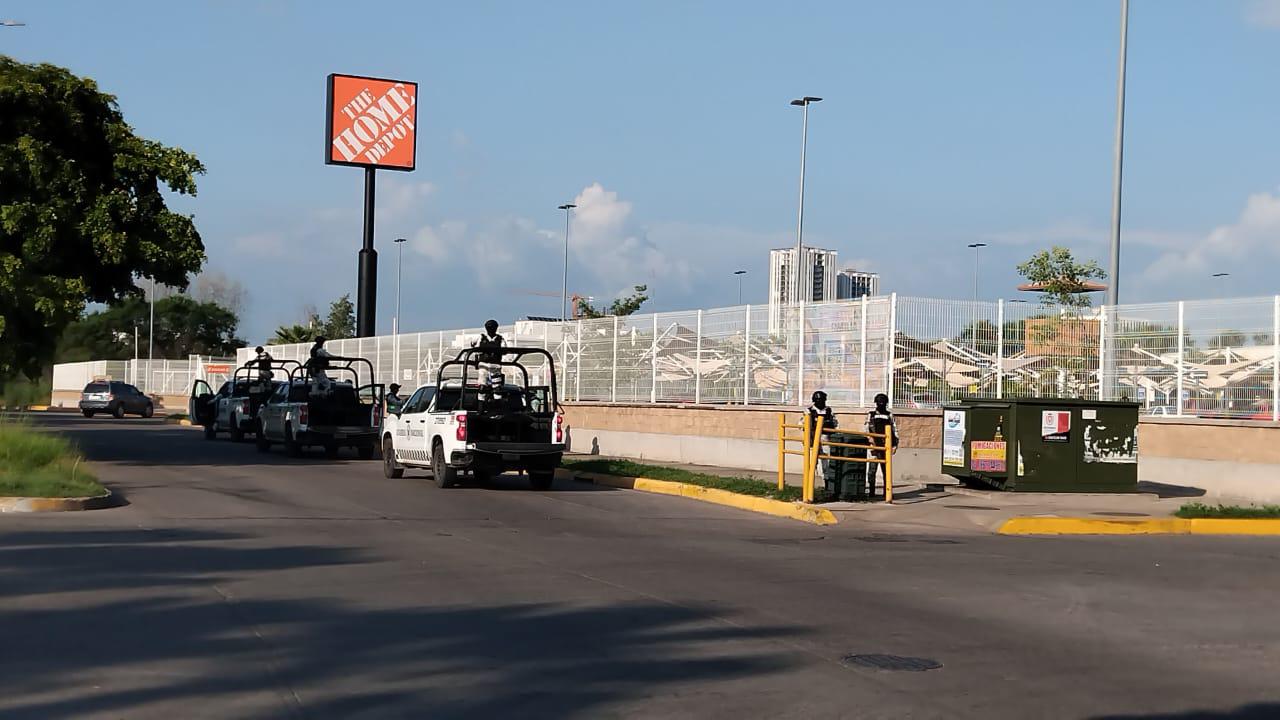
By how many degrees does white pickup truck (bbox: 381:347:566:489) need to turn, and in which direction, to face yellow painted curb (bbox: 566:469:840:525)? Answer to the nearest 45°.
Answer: approximately 135° to its right

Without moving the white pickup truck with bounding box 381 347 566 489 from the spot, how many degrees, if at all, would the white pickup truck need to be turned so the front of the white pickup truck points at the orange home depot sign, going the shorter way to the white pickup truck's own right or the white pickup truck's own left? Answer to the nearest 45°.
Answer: approximately 45° to the white pickup truck's own right

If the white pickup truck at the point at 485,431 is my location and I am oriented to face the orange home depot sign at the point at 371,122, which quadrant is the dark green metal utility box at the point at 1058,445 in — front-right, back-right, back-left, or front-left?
back-right

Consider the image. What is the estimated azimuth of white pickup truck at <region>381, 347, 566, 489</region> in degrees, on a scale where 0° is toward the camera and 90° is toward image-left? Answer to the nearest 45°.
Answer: approximately 135°

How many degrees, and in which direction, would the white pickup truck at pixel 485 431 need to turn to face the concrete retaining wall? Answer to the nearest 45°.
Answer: approximately 135° to its right
